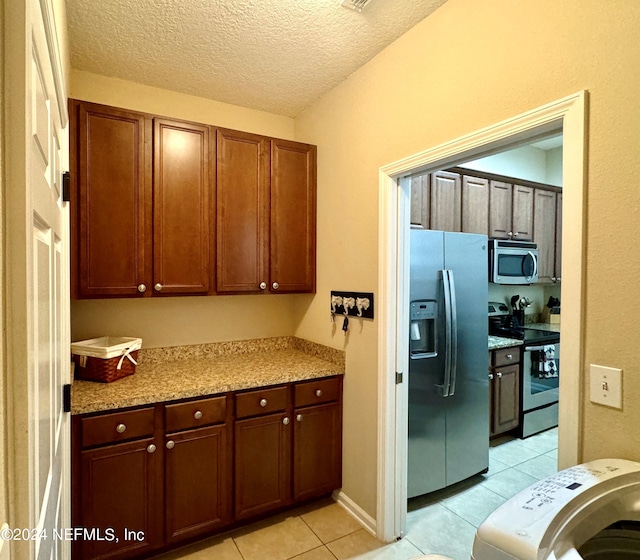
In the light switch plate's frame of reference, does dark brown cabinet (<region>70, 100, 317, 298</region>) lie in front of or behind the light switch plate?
in front

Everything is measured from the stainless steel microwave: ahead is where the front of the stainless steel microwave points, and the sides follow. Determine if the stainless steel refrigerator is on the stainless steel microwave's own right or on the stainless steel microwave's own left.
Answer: on the stainless steel microwave's own right

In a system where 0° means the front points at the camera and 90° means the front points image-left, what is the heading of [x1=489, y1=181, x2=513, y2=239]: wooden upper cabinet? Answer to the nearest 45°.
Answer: approximately 315°

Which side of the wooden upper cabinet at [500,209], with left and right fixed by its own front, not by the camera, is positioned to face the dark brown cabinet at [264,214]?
right

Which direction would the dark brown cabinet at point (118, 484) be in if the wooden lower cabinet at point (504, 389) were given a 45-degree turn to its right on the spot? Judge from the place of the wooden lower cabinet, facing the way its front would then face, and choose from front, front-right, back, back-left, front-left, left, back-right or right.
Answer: front-right

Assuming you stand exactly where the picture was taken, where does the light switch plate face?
facing the viewer and to the left of the viewer

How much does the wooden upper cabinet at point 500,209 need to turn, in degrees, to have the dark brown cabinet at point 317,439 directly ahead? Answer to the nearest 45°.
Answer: approximately 90° to its right

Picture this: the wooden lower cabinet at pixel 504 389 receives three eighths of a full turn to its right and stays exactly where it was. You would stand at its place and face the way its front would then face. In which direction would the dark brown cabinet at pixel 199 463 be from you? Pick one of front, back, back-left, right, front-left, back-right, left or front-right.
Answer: front-left

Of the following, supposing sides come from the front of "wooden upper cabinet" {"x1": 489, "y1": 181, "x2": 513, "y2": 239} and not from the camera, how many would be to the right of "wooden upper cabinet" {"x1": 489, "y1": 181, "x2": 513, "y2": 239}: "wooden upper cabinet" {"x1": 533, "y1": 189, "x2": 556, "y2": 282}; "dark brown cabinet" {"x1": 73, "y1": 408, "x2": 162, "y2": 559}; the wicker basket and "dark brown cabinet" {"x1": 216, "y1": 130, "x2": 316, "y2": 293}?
3

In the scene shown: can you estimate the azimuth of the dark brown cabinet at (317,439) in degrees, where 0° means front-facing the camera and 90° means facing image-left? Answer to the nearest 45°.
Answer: approximately 315°

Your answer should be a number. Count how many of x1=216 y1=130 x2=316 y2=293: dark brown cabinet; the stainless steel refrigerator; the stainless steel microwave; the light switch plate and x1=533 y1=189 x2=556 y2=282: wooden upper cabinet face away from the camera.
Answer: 0

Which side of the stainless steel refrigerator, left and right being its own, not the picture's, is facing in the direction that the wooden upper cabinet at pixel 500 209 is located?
left

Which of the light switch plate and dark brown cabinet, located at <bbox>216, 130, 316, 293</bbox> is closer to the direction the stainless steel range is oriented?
the light switch plate

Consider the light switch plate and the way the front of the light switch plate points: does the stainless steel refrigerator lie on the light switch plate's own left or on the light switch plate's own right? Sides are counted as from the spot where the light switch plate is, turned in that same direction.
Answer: on the light switch plate's own right

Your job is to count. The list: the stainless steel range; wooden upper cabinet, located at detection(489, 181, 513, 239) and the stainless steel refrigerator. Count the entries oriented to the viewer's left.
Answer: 0
